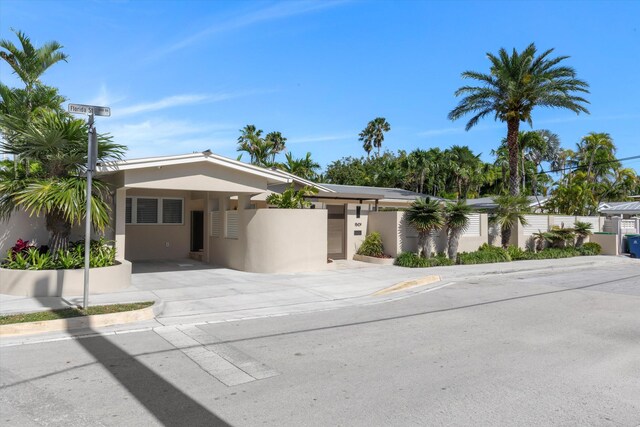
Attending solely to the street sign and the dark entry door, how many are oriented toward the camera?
2

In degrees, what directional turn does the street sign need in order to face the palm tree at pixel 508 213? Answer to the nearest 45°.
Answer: approximately 90° to its left

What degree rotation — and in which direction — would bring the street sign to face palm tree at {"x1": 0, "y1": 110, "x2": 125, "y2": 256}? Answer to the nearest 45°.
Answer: approximately 180°

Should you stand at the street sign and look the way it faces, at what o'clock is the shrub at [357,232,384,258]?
The shrub is roughly at 8 o'clock from the street sign.

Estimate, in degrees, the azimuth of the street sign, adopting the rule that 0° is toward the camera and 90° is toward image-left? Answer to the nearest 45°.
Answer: approximately 0°

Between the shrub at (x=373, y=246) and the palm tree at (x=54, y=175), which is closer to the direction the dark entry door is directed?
the palm tree

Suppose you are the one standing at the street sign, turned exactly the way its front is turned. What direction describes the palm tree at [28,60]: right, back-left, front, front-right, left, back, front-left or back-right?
back

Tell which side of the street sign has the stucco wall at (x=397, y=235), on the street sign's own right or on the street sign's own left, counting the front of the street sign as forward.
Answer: on the street sign's own left

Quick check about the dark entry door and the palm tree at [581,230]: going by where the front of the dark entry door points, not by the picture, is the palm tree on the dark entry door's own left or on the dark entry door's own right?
on the dark entry door's own left

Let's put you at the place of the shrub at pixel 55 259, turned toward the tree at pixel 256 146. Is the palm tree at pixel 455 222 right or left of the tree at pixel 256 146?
right

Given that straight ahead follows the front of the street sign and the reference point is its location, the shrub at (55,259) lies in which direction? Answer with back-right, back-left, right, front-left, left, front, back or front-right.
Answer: back

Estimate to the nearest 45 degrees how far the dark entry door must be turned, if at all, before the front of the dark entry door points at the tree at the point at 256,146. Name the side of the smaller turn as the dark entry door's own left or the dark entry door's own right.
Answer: approximately 180°

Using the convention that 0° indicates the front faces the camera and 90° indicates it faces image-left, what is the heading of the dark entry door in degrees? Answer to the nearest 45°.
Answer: approximately 0°
